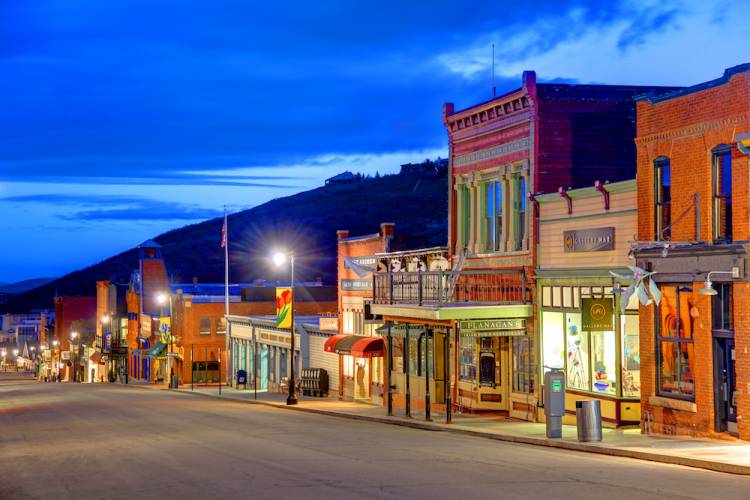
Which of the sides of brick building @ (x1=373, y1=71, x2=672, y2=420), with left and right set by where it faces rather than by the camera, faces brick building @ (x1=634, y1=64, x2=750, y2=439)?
left

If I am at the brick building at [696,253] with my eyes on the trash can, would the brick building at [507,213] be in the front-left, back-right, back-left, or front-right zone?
front-right

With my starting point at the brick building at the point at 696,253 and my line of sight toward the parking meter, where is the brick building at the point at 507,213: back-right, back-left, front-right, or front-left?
front-right

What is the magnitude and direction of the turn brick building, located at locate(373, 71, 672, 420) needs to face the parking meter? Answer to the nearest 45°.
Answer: approximately 45° to its left

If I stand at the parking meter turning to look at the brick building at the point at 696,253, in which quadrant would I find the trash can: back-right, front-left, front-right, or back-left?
front-right

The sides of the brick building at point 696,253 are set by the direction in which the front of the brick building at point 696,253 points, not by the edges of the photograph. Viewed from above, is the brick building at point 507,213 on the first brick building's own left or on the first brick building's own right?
on the first brick building's own right

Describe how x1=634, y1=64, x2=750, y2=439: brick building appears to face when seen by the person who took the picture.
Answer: facing the viewer and to the left of the viewer

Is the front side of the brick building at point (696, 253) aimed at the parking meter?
no

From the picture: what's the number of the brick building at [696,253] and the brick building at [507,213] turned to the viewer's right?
0

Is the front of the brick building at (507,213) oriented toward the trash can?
no

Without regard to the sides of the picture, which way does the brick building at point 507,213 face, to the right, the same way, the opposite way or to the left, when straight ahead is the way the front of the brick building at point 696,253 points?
the same way

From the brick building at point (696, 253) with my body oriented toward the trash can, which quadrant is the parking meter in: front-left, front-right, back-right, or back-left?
front-right
